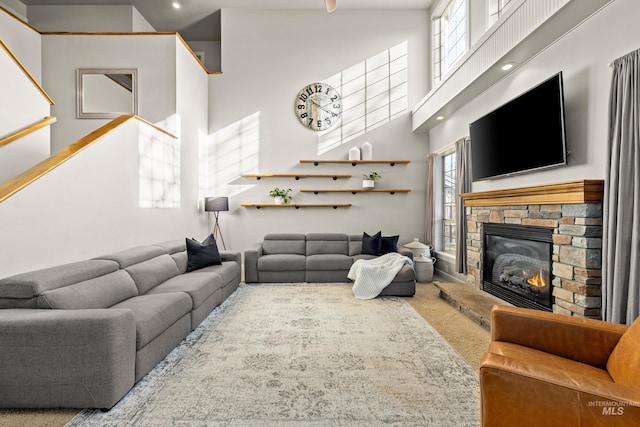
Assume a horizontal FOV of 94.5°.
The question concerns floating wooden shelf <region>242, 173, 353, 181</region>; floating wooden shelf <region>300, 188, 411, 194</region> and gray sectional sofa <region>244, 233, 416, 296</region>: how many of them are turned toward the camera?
3

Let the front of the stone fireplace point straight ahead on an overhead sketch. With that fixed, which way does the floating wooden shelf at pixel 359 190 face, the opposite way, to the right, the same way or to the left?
to the left

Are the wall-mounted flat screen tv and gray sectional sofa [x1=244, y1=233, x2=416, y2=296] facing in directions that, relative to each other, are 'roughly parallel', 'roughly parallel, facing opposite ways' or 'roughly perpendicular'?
roughly perpendicular

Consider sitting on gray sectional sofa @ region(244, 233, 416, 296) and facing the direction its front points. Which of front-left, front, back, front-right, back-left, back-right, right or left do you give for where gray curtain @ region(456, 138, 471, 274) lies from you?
left

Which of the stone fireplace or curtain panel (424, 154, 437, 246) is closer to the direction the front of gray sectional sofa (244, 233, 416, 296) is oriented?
the stone fireplace

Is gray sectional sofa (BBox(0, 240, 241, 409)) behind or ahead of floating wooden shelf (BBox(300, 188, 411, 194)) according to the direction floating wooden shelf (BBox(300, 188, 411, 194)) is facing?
ahead

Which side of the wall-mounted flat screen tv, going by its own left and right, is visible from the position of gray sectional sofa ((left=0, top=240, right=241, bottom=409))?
front

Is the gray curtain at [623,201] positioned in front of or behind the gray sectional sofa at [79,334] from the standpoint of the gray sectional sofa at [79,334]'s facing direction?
in front

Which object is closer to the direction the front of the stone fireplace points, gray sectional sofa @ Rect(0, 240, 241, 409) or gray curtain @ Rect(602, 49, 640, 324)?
the gray sectional sofa

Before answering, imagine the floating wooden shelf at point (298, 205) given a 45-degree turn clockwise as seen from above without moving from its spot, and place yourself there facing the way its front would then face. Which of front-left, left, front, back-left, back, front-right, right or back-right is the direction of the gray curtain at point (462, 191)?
left

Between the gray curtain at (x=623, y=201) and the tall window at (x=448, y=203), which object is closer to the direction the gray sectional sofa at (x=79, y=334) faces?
the gray curtain

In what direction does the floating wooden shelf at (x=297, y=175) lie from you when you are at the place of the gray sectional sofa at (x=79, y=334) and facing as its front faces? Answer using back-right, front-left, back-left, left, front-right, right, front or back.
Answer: left

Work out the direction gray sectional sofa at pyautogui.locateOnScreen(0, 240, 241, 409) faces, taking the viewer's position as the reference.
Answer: facing the viewer and to the right of the viewer
